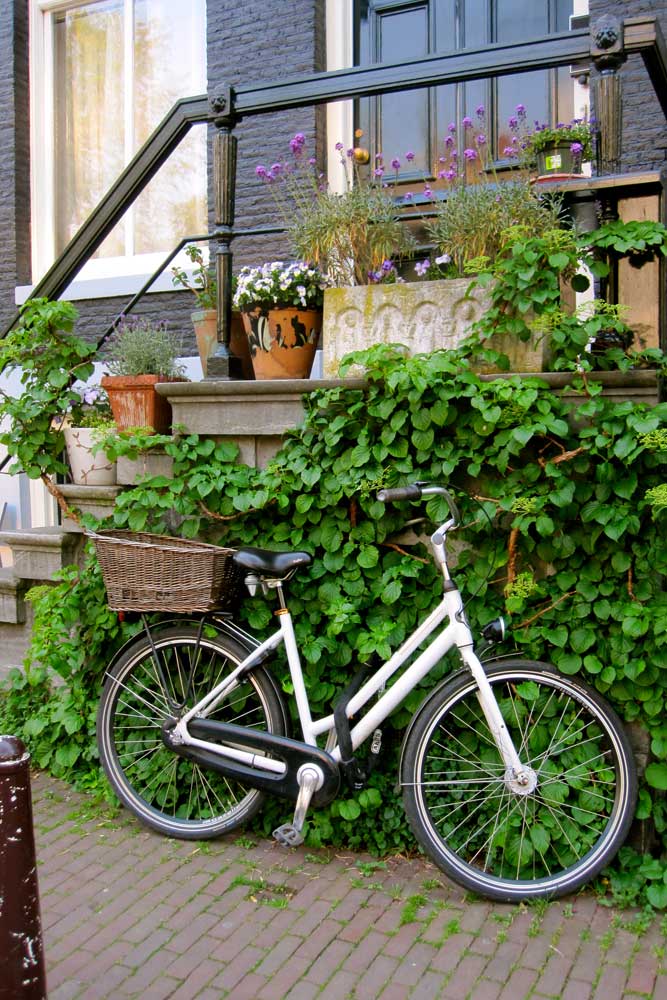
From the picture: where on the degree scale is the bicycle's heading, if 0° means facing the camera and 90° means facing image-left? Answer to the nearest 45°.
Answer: approximately 270°

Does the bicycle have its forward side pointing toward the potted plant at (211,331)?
no

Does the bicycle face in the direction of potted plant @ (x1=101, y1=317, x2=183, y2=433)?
no

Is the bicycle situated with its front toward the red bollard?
no
